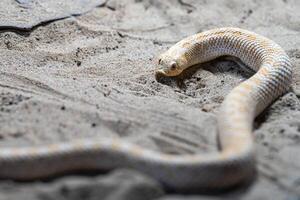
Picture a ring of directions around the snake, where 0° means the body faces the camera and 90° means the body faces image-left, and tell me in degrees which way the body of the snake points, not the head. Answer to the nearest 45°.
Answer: approximately 45°
